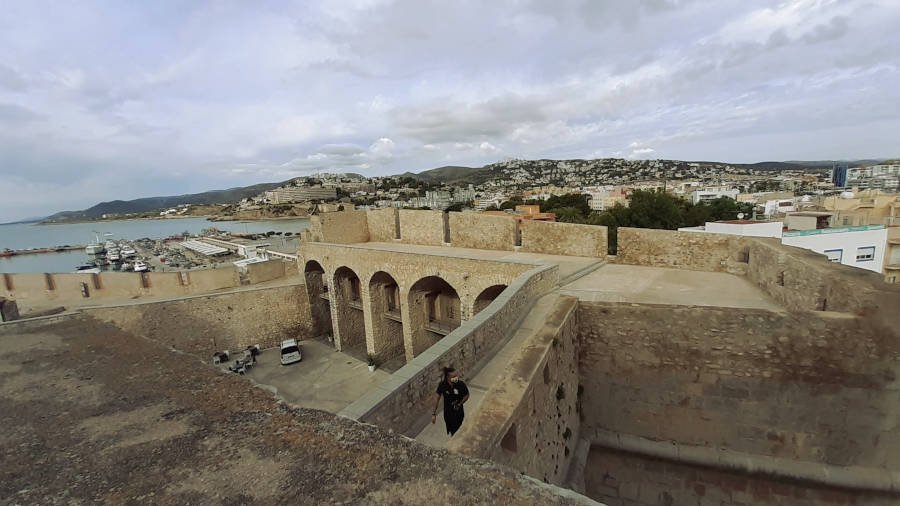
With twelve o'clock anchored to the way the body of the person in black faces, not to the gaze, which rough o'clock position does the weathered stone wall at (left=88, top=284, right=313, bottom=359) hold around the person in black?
The weathered stone wall is roughly at 5 o'clock from the person in black.

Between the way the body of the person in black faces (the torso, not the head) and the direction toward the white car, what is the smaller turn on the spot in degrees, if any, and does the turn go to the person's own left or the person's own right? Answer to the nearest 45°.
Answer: approximately 135° to the person's own right

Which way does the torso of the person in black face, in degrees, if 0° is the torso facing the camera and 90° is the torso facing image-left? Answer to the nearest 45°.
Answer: approximately 0°

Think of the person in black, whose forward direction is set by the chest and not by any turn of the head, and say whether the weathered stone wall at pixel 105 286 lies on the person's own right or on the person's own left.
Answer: on the person's own right

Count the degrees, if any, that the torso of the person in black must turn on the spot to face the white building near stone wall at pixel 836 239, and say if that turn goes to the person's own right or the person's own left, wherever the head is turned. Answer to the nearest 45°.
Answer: approximately 135° to the person's own left

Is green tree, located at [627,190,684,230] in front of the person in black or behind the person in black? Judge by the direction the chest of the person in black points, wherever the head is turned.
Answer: behind

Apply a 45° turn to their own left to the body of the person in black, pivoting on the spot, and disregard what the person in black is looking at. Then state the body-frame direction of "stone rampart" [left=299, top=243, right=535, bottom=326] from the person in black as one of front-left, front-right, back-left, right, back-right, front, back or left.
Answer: back-left
